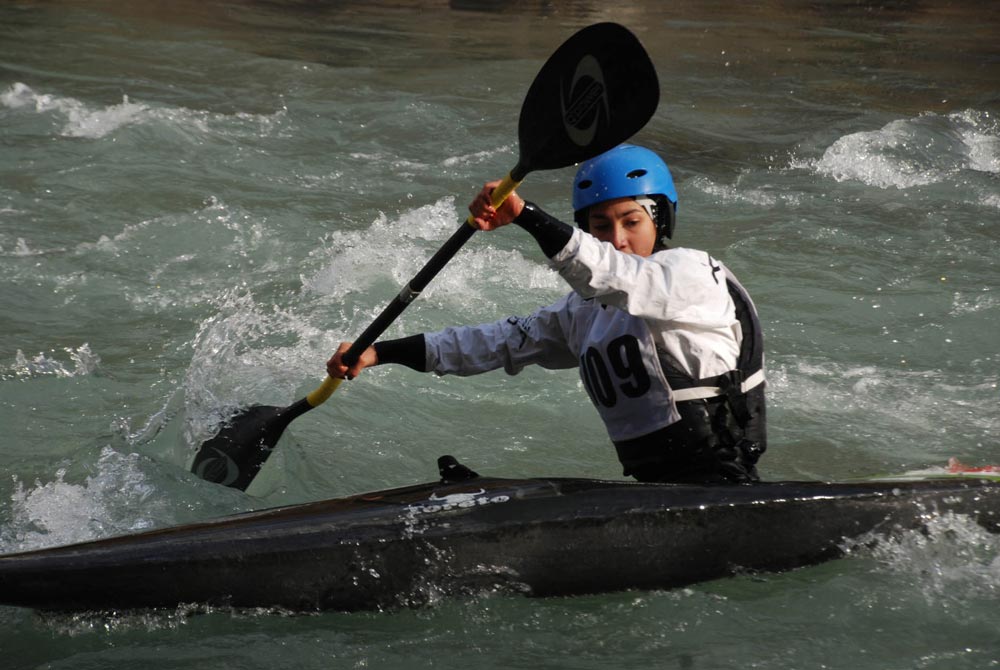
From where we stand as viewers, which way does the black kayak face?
facing to the left of the viewer

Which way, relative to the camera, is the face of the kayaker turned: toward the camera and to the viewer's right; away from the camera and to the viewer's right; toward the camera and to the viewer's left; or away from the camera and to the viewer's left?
toward the camera and to the viewer's left

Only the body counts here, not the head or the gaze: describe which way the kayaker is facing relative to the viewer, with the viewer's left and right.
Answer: facing the viewer and to the left of the viewer
